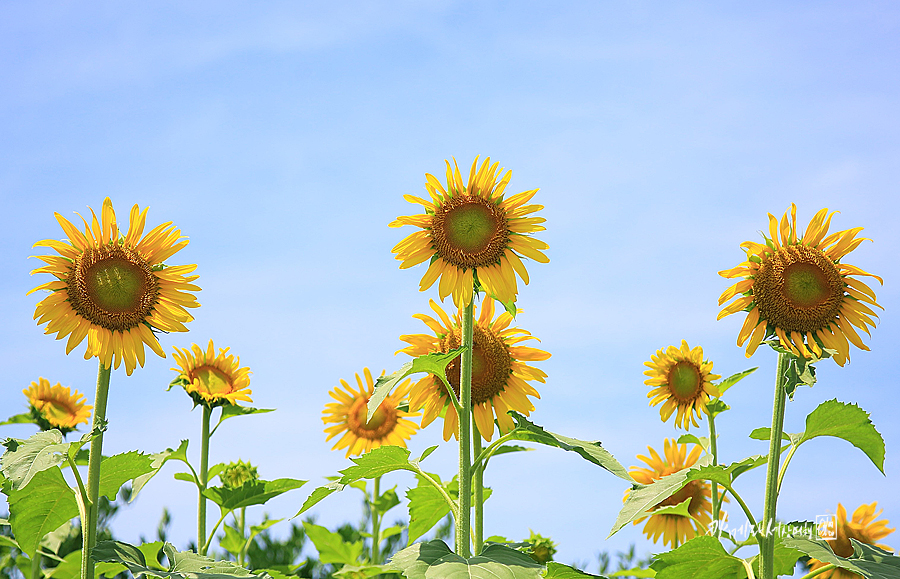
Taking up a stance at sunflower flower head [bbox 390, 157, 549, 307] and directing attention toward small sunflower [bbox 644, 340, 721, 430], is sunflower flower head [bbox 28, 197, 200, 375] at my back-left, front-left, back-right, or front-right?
back-left

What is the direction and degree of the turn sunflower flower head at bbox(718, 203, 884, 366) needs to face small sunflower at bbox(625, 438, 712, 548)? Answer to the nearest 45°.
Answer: approximately 135° to its right

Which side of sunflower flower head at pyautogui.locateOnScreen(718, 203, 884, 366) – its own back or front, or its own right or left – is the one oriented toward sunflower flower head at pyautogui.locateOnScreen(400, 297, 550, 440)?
right

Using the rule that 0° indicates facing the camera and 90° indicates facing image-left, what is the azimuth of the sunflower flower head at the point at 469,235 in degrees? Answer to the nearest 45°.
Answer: approximately 0°

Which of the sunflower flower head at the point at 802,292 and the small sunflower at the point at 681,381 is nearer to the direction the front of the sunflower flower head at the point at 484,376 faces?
the sunflower flower head

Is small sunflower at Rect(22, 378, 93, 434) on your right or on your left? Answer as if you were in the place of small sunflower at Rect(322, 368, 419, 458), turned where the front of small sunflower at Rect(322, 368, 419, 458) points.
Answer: on your right

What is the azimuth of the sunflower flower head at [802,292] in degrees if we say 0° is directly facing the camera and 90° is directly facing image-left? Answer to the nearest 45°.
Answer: approximately 0°

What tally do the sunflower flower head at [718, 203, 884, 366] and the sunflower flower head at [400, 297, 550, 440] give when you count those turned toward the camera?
2
